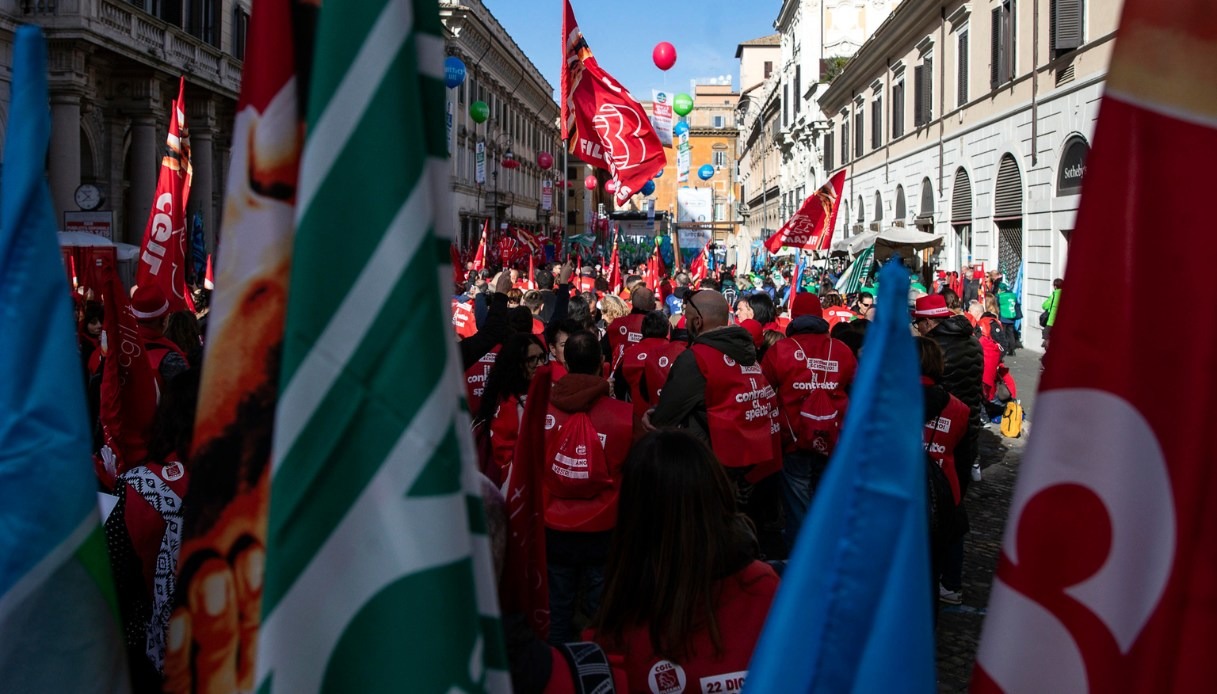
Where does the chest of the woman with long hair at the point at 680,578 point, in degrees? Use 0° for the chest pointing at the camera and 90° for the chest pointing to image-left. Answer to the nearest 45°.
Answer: approximately 180°

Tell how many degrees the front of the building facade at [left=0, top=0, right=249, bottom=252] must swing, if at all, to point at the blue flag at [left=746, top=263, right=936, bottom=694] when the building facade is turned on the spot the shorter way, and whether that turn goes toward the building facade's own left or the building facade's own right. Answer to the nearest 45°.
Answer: approximately 45° to the building facade's own right

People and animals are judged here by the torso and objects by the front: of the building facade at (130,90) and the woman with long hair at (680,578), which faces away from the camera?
the woman with long hair

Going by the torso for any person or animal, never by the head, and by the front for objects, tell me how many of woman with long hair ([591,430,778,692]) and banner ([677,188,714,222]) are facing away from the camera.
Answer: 1

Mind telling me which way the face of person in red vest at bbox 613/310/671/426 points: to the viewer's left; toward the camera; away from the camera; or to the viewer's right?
away from the camera

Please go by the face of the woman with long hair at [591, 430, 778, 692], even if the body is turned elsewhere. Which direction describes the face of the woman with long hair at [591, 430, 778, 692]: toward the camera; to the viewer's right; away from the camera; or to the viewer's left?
away from the camera

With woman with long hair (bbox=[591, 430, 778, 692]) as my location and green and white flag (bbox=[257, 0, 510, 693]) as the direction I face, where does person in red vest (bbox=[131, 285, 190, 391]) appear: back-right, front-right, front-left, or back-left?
back-right

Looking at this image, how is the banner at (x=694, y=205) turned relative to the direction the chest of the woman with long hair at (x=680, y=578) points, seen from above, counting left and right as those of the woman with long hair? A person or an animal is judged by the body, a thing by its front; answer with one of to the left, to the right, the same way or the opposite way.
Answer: the opposite way

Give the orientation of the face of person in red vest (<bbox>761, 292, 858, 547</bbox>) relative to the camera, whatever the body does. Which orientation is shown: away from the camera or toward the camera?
away from the camera

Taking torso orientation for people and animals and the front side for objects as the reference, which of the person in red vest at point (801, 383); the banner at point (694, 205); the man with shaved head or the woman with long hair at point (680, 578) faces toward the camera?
the banner
